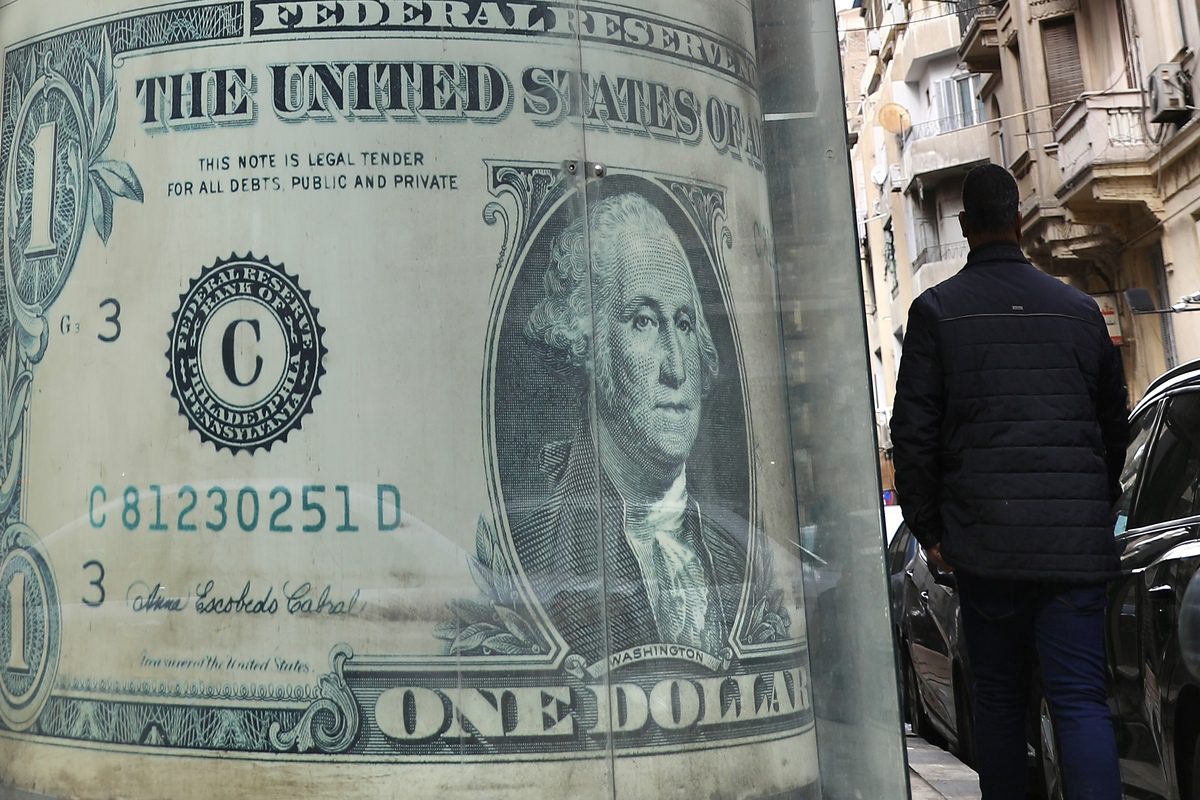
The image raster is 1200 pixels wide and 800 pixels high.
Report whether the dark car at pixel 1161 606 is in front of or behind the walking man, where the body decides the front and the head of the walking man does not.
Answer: in front

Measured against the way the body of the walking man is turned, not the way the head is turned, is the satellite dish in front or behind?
in front

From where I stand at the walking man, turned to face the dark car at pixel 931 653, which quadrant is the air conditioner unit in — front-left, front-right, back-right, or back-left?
front-right

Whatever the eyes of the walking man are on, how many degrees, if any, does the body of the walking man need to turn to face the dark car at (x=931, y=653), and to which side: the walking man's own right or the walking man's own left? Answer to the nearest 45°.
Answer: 0° — they already face it

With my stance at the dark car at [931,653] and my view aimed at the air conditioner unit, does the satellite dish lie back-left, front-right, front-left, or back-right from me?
front-left

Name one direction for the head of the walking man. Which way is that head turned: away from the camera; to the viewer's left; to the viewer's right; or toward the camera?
away from the camera

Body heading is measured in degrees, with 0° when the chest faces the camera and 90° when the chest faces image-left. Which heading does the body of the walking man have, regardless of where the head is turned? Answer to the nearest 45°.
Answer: approximately 180°
